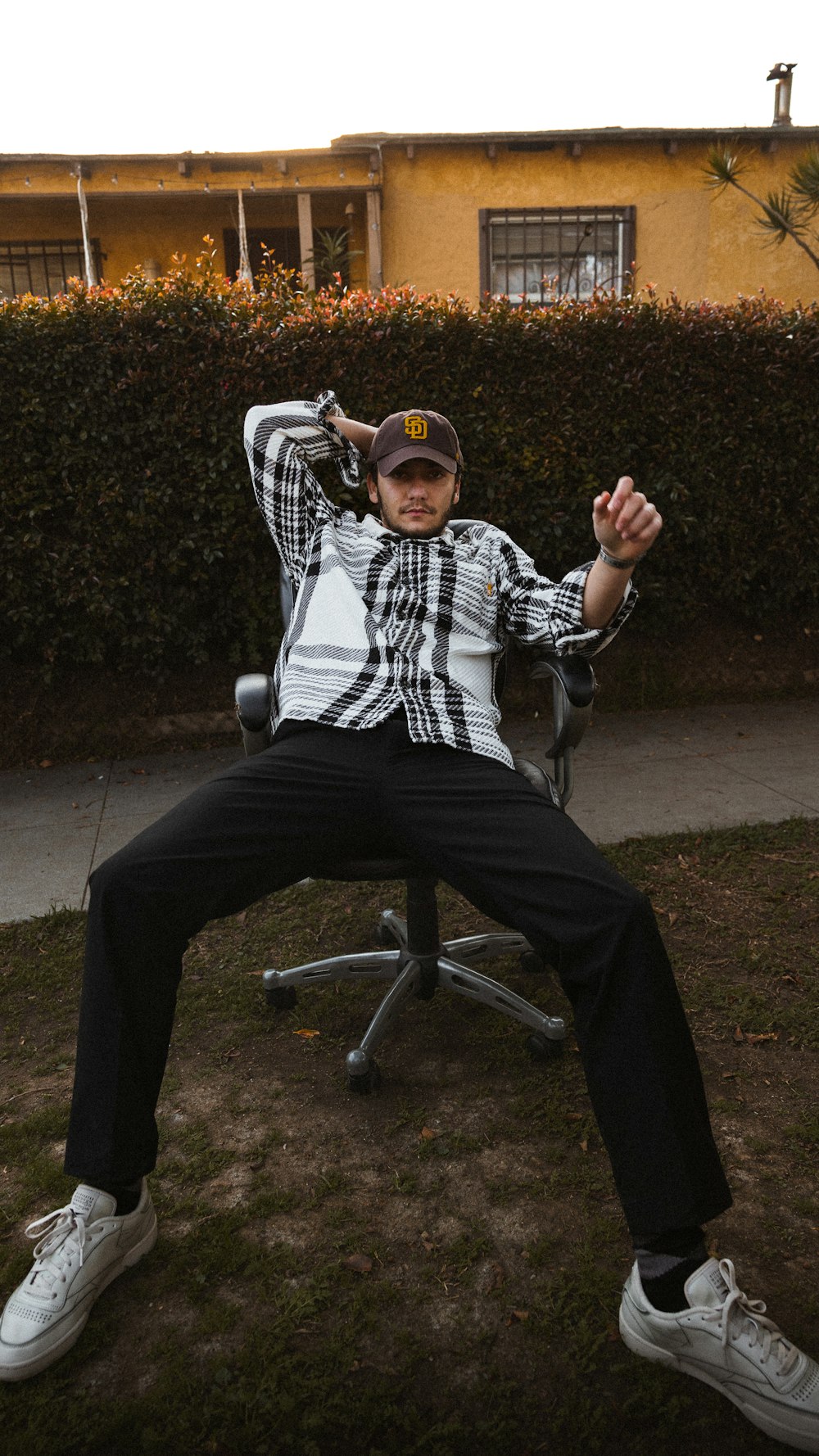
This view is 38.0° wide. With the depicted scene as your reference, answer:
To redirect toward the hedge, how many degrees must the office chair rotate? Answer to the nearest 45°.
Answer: approximately 180°

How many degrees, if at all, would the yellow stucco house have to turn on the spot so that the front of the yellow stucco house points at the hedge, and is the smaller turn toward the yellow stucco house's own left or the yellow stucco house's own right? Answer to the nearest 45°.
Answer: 0° — it already faces it

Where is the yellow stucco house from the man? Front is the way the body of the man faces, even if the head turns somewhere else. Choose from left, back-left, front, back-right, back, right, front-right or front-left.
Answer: back

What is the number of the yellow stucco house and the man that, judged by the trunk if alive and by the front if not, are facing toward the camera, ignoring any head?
2

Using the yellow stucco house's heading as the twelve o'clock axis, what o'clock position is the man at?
The man is roughly at 12 o'clock from the yellow stucco house.

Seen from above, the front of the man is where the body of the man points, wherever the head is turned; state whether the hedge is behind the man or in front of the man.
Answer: behind

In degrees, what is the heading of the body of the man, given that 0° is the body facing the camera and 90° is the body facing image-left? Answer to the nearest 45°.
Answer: approximately 0°

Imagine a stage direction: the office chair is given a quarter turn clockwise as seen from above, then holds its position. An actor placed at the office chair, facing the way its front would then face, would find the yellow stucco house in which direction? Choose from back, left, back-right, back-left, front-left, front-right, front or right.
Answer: right
